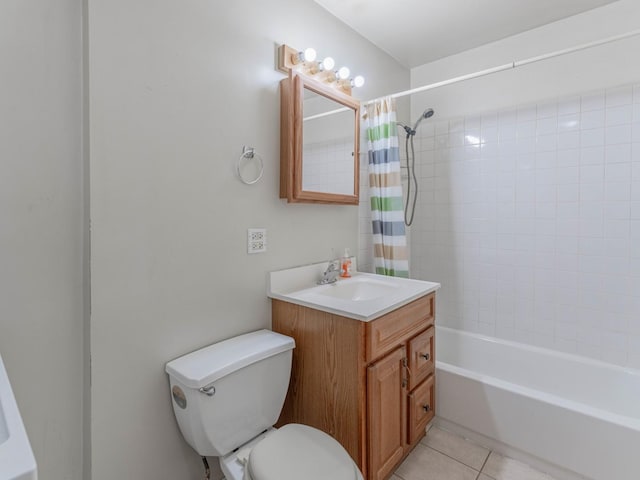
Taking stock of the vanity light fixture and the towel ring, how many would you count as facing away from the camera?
0

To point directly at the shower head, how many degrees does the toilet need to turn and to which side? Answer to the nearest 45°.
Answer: approximately 90° to its left

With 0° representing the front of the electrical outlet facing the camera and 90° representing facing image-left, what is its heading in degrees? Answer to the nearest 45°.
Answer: approximately 315°

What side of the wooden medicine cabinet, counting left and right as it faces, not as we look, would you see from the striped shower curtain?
left

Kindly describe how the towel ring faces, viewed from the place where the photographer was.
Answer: facing the viewer and to the right of the viewer
